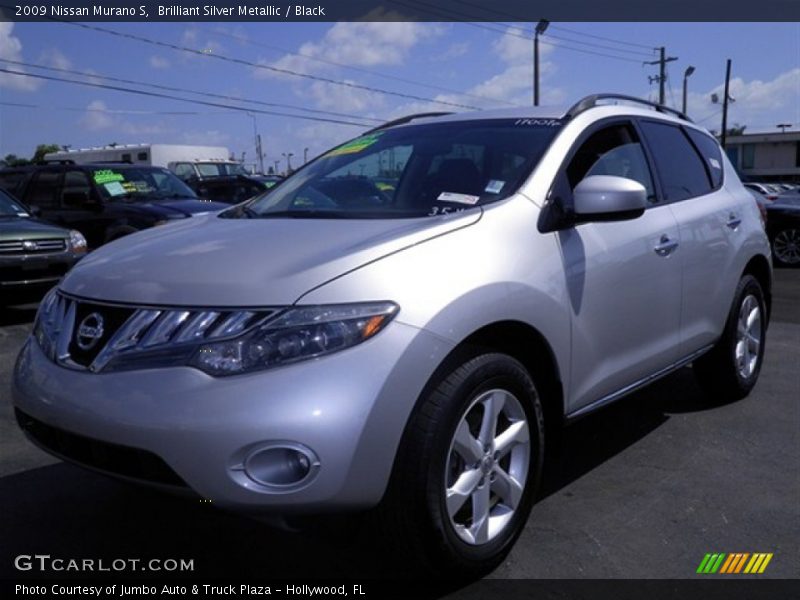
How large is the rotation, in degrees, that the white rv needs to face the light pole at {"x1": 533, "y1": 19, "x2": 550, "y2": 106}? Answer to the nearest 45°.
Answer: approximately 45° to its left

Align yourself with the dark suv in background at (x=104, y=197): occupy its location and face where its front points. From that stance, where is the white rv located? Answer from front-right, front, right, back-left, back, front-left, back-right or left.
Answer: back-left

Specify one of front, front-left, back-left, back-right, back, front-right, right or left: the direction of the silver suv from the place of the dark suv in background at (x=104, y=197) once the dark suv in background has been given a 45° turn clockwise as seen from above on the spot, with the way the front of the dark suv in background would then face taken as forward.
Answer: front

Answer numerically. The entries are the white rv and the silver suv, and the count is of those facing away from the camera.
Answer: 0

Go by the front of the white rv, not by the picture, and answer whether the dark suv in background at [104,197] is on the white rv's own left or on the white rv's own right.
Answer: on the white rv's own right

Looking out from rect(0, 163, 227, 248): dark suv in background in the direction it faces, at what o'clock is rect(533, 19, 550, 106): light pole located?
The light pole is roughly at 9 o'clock from the dark suv in background.

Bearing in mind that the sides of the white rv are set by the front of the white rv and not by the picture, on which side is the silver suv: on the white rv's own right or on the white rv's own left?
on the white rv's own right

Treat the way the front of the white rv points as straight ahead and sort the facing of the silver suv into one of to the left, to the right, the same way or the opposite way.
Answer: to the right

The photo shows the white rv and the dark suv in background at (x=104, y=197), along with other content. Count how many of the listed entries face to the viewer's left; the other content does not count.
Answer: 0

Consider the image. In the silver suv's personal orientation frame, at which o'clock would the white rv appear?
The white rv is roughly at 4 o'clock from the silver suv.
